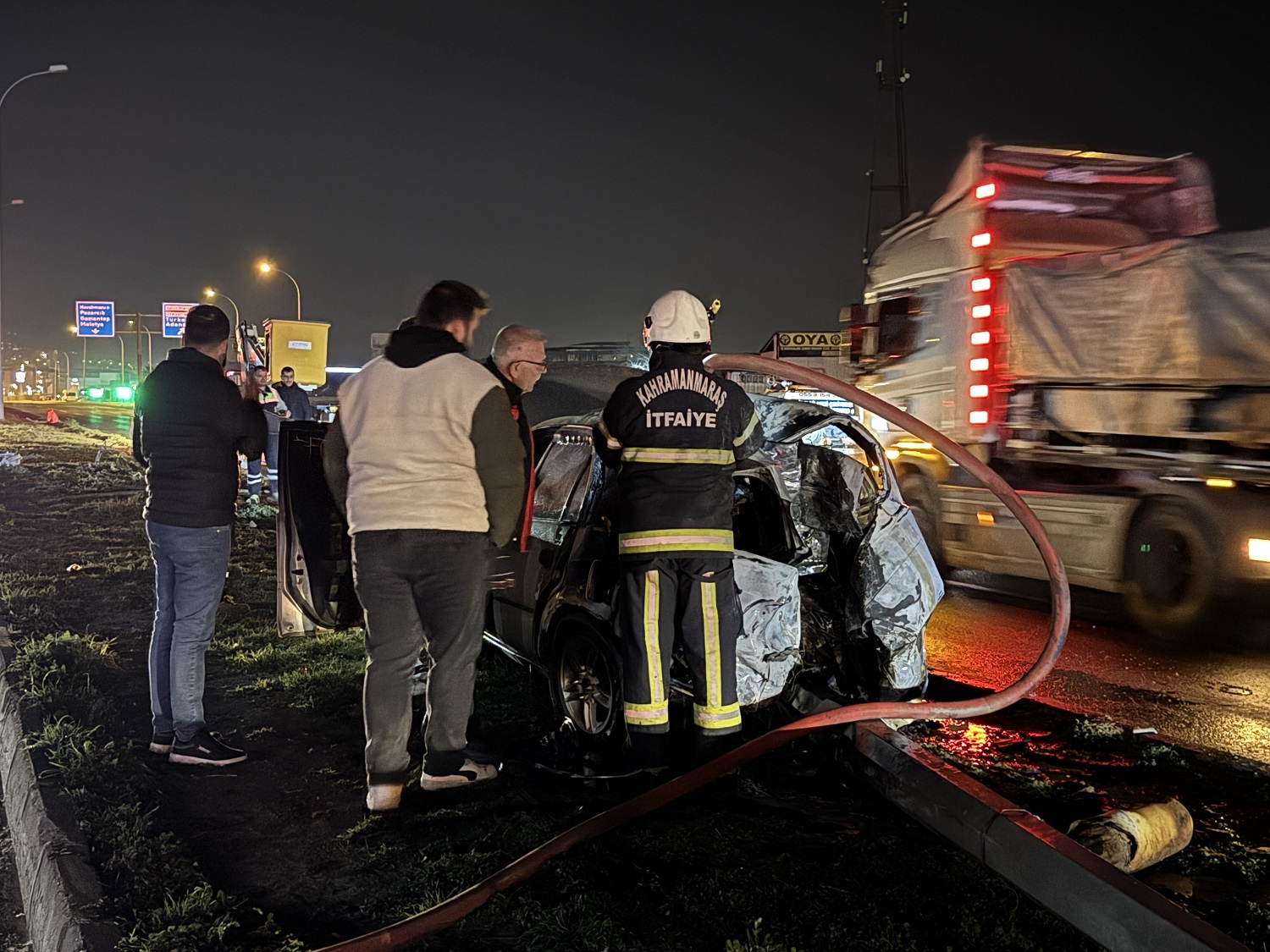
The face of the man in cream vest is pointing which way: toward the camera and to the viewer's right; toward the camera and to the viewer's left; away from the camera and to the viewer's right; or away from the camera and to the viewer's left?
away from the camera and to the viewer's right

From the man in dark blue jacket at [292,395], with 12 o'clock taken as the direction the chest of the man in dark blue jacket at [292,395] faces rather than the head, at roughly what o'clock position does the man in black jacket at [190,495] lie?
the man in black jacket at [190,495] is roughly at 12 o'clock from the man in dark blue jacket at [292,395].

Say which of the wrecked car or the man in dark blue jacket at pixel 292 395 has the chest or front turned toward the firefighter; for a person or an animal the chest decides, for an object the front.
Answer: the man in dark blue jacket

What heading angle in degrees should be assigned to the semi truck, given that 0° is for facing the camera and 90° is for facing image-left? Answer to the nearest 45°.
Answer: approximately 135°

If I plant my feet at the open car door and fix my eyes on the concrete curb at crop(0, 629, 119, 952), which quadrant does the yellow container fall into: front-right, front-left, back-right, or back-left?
back-right

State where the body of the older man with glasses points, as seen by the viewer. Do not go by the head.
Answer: to the viewer's right

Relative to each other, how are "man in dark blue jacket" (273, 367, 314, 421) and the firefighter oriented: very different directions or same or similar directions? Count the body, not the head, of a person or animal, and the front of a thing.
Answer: very different directions

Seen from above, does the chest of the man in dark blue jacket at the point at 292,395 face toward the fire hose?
yes

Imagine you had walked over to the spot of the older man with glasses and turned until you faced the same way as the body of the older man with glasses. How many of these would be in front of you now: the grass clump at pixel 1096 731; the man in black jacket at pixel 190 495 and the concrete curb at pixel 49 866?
1

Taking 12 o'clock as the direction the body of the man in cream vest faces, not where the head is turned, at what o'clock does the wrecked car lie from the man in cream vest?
The wrecked car is roughly at 1 o'clock from the man in cream vest.

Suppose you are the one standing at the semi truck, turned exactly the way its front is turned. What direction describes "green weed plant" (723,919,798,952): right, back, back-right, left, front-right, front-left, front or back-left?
back-left

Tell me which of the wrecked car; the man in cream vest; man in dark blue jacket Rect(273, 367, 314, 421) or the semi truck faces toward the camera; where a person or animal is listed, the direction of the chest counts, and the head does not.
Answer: the man in dark blue jacket

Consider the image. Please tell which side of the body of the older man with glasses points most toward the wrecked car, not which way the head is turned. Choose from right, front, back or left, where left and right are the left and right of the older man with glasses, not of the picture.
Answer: front

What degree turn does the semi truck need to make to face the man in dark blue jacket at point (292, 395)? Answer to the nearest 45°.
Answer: approximately 45° to its left

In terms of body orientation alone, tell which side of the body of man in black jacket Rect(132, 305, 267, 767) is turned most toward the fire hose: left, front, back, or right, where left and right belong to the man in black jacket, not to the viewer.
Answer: right
